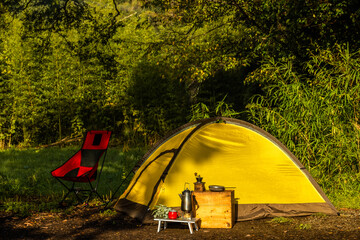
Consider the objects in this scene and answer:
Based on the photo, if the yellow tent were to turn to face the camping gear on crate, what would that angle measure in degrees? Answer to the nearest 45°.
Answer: approximately 45° to its left
